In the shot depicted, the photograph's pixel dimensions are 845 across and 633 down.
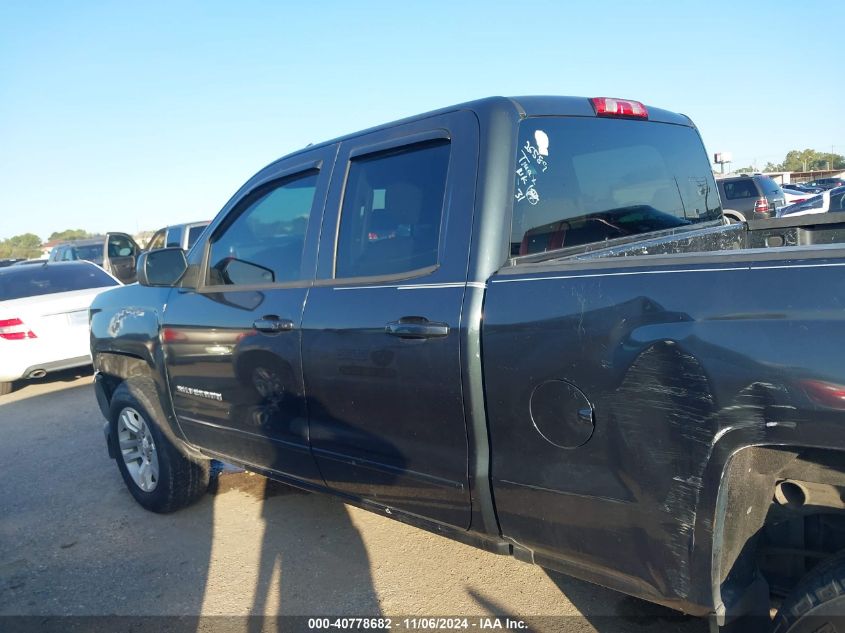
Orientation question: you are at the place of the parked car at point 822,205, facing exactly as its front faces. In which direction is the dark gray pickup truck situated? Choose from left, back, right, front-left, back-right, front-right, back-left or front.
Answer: left

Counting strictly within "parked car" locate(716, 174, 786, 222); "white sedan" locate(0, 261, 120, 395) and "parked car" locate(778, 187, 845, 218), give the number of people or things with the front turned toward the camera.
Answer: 0

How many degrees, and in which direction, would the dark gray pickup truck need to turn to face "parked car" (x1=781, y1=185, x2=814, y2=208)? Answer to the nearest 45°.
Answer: approximately 90° to its right

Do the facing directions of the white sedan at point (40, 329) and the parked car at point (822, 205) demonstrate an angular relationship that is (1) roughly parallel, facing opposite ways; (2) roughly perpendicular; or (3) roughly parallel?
roughly parallel

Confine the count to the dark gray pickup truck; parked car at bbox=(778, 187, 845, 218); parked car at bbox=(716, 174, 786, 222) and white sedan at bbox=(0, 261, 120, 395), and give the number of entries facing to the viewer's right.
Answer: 0

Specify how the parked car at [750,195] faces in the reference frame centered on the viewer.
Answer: facing away from the viewer and to the left of the viewer

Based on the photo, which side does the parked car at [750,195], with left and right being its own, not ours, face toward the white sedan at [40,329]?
left

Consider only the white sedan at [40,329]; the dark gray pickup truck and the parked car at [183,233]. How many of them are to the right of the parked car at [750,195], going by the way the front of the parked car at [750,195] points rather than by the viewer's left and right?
0

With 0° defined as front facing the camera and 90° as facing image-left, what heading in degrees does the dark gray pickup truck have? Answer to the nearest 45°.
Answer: approximately 135°

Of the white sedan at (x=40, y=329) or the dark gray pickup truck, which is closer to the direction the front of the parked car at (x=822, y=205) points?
the white sedan

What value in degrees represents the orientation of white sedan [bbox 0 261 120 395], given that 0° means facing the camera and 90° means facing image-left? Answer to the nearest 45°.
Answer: approximately 135°

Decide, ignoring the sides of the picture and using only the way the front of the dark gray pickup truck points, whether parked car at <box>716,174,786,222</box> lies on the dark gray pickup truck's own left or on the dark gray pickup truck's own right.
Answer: on the dark gray pickup truck's own right
